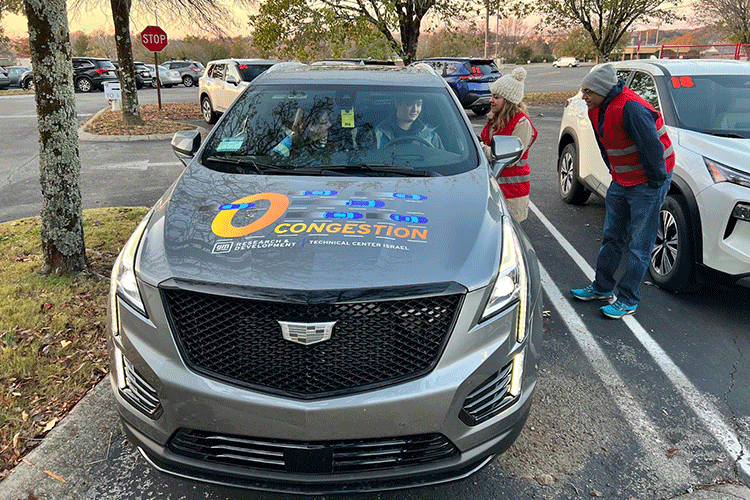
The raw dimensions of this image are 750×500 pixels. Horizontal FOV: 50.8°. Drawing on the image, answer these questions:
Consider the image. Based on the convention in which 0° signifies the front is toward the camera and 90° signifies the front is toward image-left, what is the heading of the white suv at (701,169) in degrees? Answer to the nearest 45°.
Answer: approximately 315°

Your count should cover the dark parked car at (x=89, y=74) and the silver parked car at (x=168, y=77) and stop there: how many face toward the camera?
0

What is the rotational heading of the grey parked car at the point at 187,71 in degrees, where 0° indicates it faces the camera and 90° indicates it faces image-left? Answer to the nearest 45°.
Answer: approximately 135°

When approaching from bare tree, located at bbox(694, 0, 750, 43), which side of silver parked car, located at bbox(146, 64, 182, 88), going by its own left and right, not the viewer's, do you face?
back

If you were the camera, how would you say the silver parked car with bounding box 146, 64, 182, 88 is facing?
facing away from the viewer and to the left of the viewer

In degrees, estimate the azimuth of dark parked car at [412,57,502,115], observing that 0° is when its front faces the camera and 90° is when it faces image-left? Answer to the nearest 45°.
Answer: approximately 135°

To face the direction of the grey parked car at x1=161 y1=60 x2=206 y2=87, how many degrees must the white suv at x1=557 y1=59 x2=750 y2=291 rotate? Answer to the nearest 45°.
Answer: approximately 180°

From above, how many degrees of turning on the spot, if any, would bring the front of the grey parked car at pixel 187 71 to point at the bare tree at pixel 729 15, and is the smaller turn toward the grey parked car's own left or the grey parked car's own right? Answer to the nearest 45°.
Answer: approximately 180°

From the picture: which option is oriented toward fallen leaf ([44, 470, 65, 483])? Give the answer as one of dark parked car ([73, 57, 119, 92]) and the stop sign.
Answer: the stop sign

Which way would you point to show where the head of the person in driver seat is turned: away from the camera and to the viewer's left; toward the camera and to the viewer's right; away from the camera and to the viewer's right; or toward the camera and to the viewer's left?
toward the camera and to the viewer's right

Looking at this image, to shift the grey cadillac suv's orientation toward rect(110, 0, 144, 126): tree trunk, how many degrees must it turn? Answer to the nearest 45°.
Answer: approximately 180°

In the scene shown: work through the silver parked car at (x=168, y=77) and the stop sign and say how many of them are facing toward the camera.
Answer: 1

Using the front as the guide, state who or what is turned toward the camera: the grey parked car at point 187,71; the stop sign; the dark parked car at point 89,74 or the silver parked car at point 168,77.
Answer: the stop sign

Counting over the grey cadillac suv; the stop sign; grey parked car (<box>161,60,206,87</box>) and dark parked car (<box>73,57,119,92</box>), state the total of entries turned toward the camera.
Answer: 2
